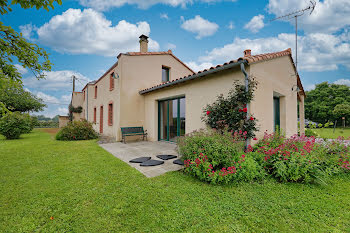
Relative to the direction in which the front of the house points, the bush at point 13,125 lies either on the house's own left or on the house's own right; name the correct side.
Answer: on the house's own right

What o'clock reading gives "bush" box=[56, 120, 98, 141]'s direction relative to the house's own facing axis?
The bush is roughly at 2 o'clock from the house.

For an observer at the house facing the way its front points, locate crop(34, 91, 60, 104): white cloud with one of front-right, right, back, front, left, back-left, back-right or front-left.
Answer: right

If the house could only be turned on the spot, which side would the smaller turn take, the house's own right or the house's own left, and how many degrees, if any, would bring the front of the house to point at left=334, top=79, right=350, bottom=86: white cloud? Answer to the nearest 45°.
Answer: approximately 180°

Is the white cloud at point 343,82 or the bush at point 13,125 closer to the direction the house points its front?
the bush

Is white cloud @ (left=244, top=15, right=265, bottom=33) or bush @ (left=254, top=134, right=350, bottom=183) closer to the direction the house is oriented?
the bush

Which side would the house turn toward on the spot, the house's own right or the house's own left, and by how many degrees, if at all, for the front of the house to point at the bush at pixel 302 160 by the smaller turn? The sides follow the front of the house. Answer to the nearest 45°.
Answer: approximately 90° to the house's own left

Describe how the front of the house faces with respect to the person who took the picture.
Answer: facing the viewer and to the left of the viewer

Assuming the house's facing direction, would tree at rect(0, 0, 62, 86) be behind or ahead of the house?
ahead
